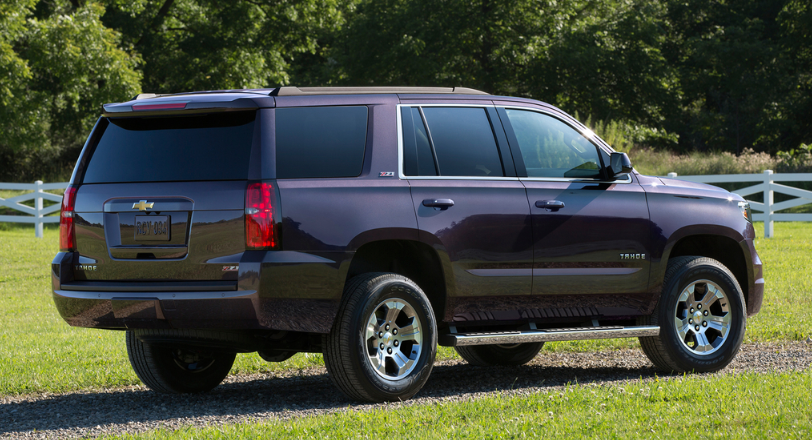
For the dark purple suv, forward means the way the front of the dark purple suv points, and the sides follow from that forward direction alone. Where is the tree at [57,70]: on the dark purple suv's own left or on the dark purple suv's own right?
on the dark purple suv's own left

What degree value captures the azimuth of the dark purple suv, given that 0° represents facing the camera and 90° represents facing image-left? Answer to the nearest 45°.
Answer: approximately 225°

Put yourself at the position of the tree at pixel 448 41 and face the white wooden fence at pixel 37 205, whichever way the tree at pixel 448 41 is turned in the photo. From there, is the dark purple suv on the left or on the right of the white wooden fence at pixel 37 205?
left

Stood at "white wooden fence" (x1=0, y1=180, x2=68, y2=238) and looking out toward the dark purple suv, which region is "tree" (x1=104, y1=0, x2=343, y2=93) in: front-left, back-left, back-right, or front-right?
back-left

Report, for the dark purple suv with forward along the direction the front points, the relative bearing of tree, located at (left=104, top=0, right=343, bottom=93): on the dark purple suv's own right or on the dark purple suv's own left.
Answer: on the dark purple suv's own left

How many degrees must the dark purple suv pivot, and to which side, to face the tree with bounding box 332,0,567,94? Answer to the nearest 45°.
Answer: approximately 45° to its left
